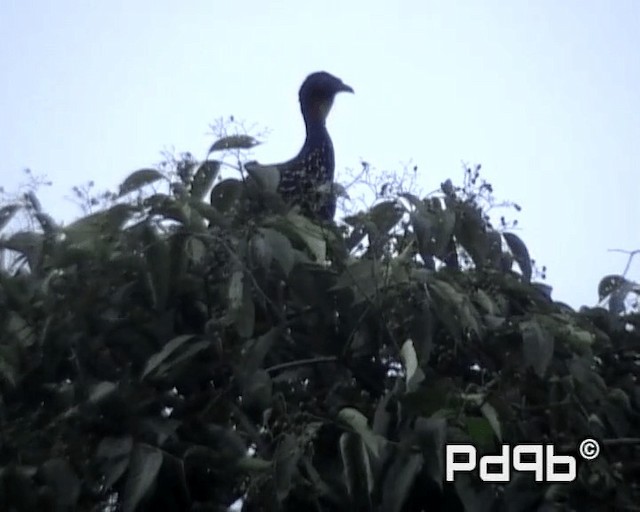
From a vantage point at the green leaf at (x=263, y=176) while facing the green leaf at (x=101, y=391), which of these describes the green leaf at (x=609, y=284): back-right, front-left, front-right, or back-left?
back-left

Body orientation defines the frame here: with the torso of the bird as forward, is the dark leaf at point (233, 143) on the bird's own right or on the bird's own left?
on the bird's own right

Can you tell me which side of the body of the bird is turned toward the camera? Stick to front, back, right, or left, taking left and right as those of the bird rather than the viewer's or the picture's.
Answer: right

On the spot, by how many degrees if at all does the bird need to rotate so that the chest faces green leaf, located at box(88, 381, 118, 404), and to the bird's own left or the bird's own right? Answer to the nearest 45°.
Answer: approximately 90° to the bird's own right

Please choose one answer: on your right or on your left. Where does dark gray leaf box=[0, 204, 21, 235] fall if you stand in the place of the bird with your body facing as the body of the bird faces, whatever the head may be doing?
on your right
